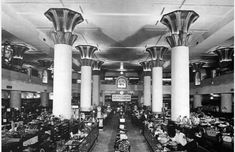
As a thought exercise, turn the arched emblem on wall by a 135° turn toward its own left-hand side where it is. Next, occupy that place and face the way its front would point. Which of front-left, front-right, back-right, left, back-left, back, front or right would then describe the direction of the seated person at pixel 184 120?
back-right

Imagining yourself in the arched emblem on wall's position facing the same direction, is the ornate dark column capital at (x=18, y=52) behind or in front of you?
in front

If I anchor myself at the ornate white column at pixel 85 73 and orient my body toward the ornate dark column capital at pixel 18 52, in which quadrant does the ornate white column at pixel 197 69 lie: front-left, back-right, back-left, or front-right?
back-right

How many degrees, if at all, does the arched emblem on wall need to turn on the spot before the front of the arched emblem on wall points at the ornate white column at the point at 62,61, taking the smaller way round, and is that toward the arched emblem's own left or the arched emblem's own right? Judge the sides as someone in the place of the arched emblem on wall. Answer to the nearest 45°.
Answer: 0° — it already faces it

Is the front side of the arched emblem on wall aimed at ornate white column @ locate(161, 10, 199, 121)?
yes

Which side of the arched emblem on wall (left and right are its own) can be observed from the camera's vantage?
front

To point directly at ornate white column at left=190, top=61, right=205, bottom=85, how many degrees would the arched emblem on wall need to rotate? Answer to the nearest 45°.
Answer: approximately 45° to its left

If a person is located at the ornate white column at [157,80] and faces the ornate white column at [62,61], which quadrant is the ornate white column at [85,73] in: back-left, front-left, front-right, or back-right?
front-right

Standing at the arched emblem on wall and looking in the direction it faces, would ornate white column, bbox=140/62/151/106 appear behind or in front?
in front
